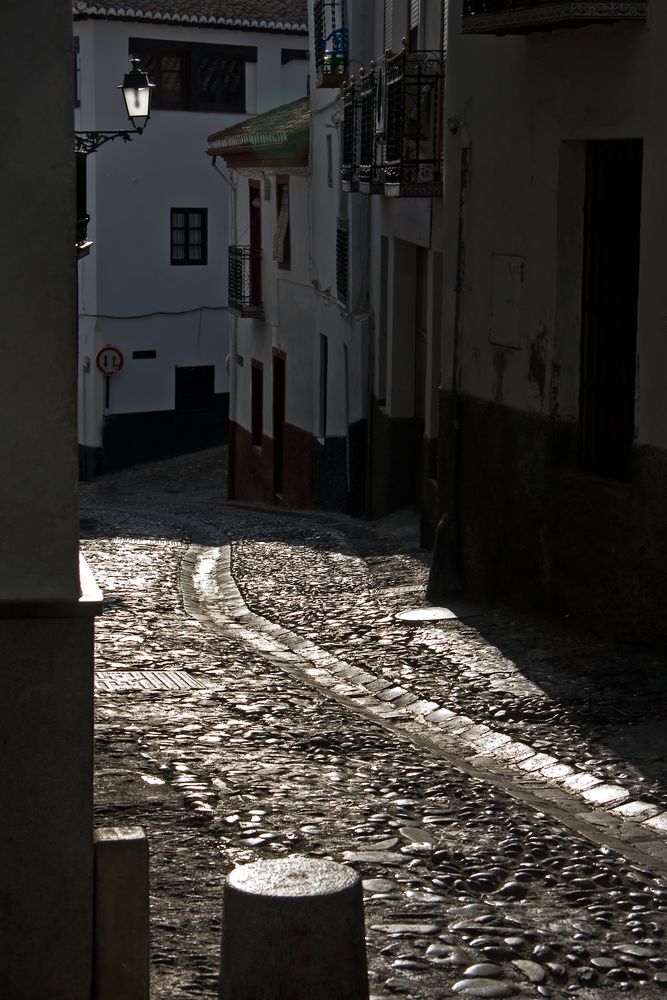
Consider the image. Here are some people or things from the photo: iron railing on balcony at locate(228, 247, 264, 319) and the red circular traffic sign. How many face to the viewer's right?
0

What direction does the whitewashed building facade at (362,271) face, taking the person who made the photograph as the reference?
facing the viewer and to the left of the viewer

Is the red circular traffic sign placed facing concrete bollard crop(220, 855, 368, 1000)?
yes

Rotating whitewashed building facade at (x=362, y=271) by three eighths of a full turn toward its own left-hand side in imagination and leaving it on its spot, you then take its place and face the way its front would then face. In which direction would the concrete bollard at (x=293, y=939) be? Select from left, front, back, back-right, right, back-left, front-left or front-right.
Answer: right

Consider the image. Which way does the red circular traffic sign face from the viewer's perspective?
toward the camera

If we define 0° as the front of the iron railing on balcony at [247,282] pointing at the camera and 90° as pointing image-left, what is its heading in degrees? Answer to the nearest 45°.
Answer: approximately 45°

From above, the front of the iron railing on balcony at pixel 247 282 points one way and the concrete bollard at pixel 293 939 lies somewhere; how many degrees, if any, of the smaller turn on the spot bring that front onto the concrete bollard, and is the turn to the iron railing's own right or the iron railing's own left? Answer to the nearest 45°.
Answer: approximately 45° to the iron railing's own left

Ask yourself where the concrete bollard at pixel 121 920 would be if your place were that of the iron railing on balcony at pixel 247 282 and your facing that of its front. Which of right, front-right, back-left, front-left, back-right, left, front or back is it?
front-left

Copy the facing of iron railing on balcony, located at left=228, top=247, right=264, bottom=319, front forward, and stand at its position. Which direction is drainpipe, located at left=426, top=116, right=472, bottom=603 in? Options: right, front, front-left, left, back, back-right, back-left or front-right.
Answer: front-left

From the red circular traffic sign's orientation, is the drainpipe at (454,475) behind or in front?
in front

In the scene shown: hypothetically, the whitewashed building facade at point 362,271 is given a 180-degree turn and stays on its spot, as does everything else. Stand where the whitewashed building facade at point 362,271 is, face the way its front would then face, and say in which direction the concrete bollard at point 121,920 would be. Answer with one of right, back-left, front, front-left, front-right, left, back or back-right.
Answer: back-right

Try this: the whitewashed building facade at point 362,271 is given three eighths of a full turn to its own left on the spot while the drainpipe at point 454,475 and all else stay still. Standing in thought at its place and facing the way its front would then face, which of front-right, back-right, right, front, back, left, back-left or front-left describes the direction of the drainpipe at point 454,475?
right
